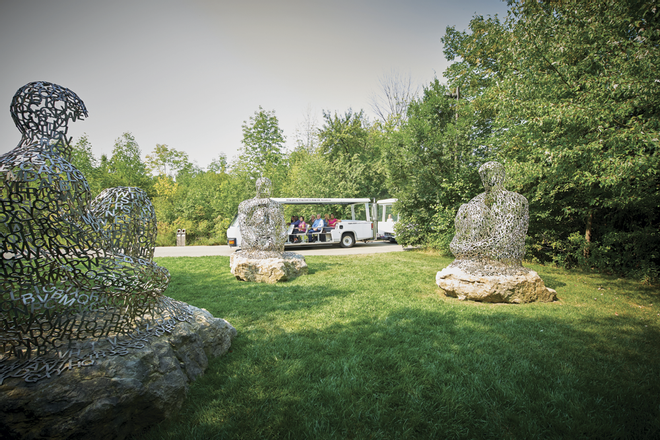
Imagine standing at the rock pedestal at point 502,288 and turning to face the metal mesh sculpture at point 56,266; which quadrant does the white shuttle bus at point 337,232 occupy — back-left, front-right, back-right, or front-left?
back-right

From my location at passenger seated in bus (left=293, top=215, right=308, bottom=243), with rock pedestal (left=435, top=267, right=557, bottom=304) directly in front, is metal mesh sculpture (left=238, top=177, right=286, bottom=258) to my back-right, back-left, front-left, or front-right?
front-right

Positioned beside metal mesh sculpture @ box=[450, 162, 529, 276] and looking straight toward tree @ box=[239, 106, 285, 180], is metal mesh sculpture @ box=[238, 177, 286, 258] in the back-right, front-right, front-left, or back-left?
front-left

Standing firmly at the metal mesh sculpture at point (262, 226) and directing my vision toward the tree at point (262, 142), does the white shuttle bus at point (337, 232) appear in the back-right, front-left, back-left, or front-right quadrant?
front-right

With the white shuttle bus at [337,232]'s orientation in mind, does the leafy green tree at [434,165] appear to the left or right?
on its left
